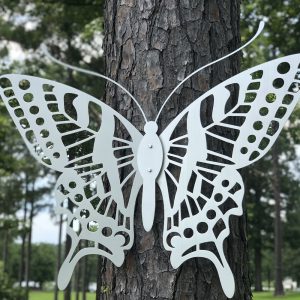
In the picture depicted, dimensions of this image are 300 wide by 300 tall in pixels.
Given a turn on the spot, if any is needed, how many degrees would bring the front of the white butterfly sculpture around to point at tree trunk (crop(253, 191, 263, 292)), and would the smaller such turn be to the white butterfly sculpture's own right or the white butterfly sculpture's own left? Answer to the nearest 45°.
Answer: approximately 180°

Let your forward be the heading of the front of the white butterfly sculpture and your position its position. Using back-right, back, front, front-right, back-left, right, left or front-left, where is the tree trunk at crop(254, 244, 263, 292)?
back

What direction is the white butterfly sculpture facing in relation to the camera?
toward the camera
